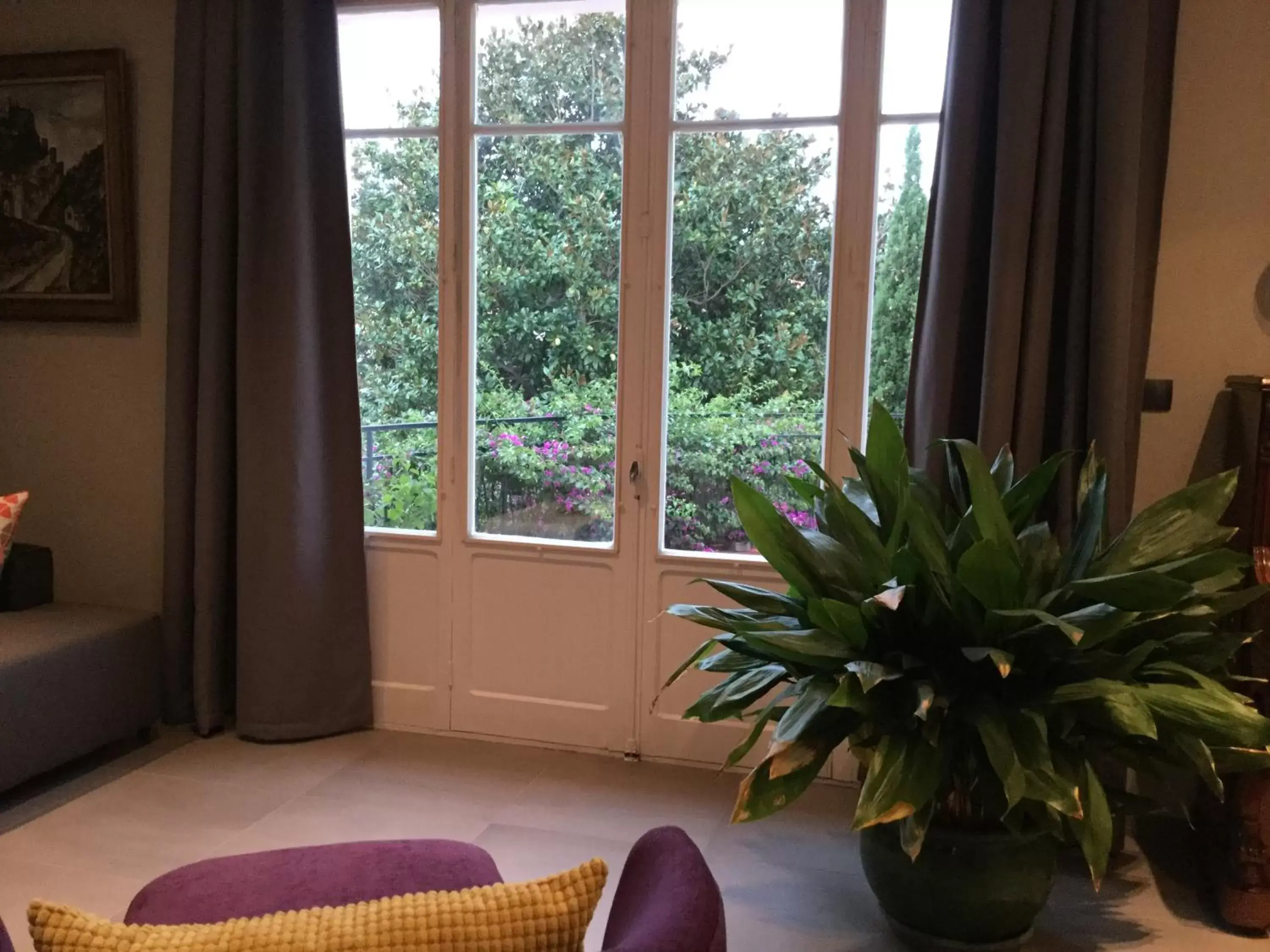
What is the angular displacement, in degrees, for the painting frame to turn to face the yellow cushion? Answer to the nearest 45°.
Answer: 0° — it already faces it

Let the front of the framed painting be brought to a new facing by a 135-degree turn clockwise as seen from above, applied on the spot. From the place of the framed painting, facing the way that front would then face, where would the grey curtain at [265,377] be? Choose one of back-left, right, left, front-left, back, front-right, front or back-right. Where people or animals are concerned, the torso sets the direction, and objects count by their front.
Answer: back

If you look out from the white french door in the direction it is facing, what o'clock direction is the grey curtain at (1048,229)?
The grey curtain is roughly at 10 o'clock from the white french door.

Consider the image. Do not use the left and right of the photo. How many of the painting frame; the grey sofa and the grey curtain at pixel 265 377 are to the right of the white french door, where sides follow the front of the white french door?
3

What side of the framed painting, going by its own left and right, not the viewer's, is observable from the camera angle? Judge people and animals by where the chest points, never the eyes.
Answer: front

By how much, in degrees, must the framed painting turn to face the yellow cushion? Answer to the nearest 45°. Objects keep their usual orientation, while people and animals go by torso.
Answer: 0° — it already faces it

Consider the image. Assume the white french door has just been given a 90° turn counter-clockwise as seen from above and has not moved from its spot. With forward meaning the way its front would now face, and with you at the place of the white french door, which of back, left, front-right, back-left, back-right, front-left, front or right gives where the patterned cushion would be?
back

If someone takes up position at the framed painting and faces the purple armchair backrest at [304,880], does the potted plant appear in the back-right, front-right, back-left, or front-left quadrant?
front-left

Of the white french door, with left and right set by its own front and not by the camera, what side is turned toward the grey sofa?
right

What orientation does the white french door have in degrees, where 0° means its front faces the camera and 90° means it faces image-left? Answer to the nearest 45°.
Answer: approximately 0°

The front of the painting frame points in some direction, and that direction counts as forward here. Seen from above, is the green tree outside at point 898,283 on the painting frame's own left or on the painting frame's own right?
on the painting frame's own left

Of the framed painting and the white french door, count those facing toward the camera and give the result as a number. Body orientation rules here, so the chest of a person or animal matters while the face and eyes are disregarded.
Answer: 2

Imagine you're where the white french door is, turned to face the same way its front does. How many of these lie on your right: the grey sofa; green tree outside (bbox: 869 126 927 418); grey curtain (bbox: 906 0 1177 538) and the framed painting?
2

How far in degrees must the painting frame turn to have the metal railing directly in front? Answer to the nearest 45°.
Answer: approximately 45° to its left

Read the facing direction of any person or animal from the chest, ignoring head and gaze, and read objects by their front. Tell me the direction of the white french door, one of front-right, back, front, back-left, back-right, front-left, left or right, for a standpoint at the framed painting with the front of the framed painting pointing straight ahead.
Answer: front-left
